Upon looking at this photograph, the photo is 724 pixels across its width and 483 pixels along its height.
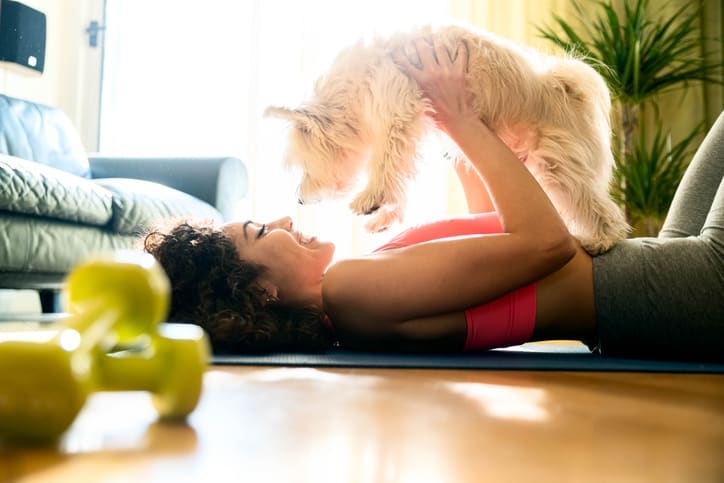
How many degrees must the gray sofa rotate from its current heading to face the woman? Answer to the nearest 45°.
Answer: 0° — it already faces them

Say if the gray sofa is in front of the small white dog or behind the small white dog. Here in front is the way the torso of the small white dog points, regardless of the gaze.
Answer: in front

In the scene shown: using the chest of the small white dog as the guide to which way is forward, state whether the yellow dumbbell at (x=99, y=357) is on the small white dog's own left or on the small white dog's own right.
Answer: on the small white dog's own left

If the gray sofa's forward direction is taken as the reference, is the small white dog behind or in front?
in front

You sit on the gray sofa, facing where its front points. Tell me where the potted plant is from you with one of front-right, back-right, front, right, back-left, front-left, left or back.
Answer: front-left

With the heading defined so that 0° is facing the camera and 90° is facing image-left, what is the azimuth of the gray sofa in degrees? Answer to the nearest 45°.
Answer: approximately 315°

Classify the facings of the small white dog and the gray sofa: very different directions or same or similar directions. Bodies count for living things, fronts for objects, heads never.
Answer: very different directions

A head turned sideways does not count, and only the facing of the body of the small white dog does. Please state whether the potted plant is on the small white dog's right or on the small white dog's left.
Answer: on the small white dog's right

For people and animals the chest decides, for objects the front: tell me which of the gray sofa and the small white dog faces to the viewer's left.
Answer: the small white dog

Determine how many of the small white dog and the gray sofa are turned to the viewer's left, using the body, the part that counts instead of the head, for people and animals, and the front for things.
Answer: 1

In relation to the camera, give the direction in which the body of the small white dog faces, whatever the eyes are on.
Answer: to the viewer's left
